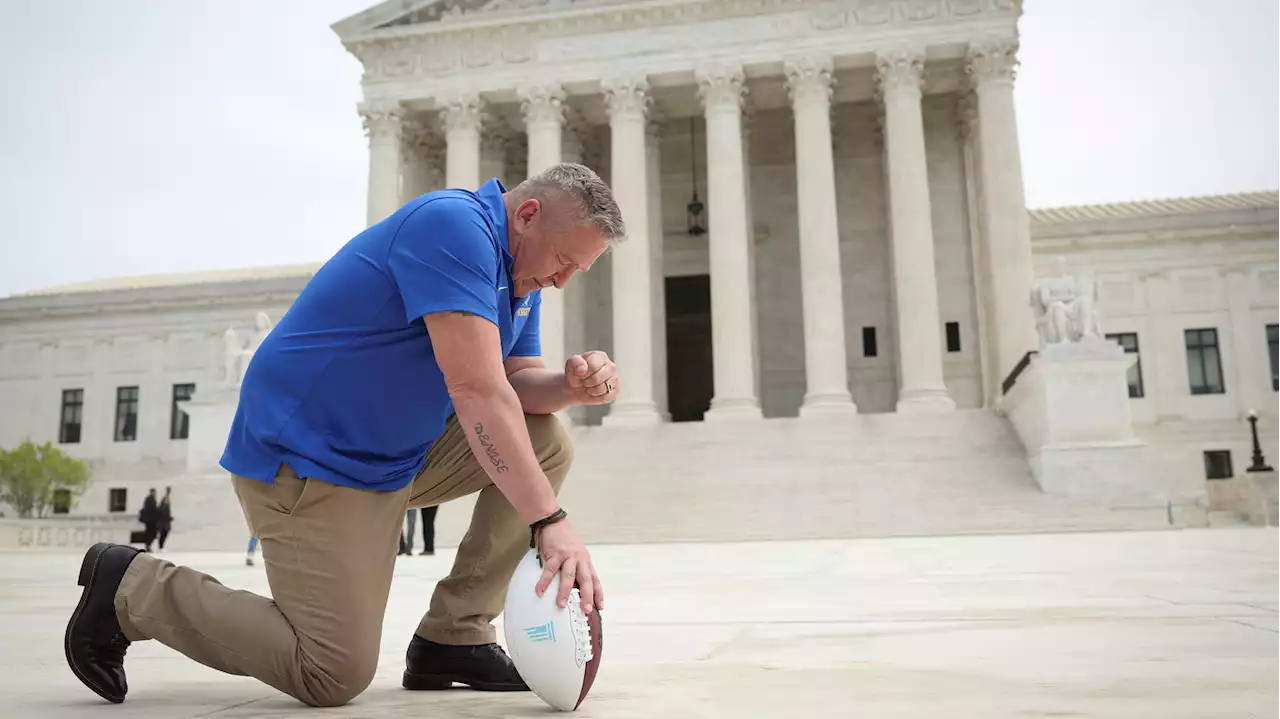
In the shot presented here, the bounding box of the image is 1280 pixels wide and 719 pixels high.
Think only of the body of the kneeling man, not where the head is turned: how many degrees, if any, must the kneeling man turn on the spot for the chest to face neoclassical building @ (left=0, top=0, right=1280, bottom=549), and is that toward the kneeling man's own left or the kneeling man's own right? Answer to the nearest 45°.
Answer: approximately 45° to the kneeling man's own left

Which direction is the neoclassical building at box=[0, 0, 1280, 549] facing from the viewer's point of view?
toward the camera

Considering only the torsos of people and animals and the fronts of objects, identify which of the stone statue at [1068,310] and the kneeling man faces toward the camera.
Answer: the stone statue

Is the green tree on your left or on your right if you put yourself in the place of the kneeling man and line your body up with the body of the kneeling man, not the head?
on your left

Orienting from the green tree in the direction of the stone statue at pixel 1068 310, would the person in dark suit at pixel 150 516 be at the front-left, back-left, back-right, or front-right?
front-right

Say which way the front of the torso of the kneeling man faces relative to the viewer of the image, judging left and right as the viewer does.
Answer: facing to the right of the viewer

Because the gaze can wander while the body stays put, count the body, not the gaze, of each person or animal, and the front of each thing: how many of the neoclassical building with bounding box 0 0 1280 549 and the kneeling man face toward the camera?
1

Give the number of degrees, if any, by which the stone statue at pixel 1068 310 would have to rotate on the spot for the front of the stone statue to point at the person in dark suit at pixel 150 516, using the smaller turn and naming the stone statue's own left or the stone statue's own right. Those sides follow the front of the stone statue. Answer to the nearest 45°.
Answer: approximately 45° to the stone statue's own right

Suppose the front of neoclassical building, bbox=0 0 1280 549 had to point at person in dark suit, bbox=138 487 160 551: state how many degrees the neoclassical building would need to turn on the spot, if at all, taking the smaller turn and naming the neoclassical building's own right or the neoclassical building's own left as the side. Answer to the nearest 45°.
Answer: approximately 45° to the neoclassical building's own right

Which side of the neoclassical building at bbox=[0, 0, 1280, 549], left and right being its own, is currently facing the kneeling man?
front

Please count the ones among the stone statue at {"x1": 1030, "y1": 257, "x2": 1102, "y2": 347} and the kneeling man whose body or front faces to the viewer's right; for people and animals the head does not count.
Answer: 1

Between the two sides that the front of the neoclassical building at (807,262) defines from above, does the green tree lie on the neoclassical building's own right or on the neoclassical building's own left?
on the neoclassical building's own right
